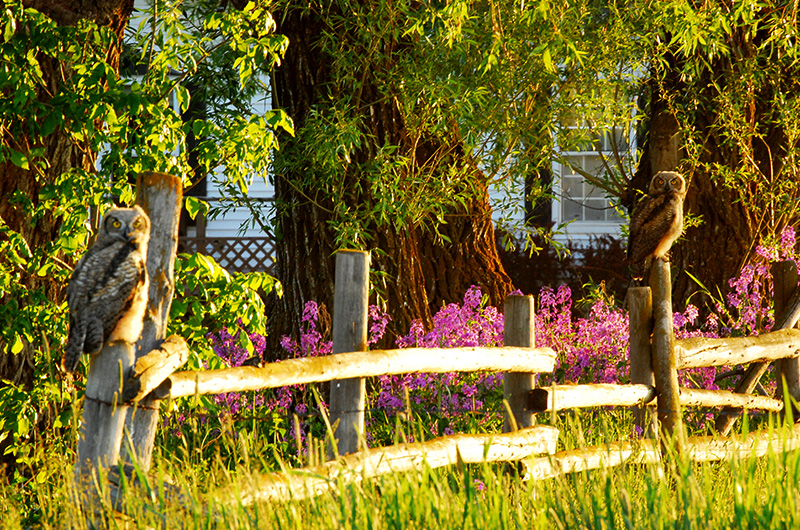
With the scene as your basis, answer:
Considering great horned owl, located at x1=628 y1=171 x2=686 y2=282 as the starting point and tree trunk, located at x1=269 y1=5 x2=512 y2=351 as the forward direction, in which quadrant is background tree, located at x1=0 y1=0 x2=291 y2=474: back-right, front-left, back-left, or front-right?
front-left

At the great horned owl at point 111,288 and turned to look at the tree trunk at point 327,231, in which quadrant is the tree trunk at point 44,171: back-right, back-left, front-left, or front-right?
front-left

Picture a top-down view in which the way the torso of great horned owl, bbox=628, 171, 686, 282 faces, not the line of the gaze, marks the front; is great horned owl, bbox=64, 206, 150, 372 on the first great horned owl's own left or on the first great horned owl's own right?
on the first great horned owl's own right

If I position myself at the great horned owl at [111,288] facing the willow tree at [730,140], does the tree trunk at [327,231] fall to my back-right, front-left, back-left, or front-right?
front-left

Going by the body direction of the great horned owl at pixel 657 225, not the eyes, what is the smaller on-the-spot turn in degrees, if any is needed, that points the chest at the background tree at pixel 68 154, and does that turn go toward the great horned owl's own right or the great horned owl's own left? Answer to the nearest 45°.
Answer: approximately 135° to the great horned owl's own right

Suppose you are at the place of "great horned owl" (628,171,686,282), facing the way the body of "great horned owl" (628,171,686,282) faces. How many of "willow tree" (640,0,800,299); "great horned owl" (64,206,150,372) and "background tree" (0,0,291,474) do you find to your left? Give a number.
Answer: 1

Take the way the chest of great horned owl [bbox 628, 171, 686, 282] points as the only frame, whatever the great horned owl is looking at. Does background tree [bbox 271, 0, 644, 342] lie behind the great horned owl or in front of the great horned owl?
behind

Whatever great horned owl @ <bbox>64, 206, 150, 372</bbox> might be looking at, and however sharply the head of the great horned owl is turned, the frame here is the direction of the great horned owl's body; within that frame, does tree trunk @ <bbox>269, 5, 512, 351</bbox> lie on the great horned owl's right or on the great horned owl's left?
on the great horned owl's left
